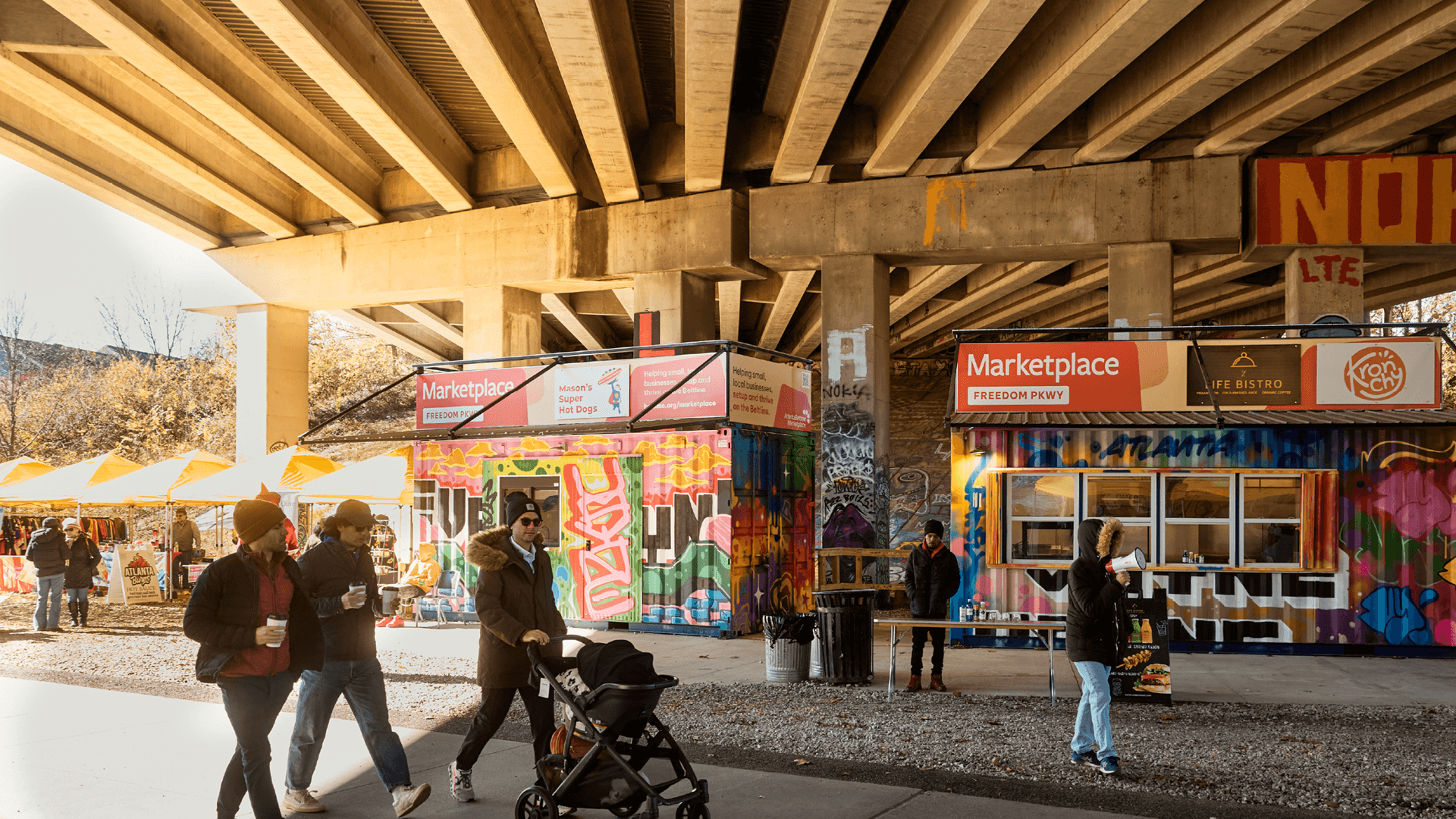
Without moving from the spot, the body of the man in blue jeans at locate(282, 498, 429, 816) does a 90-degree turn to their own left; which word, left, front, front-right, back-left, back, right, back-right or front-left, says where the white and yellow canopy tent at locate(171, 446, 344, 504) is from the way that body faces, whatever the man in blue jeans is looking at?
front-left

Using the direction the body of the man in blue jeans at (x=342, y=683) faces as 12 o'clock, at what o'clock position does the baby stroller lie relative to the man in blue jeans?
The baby stroller is roughly at 12 o'clock from the man in blue jeans.

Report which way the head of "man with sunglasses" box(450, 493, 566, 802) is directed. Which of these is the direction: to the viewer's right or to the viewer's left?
to the viewer's right

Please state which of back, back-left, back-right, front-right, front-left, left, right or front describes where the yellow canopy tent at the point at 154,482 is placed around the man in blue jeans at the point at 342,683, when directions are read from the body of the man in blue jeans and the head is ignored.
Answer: back-left

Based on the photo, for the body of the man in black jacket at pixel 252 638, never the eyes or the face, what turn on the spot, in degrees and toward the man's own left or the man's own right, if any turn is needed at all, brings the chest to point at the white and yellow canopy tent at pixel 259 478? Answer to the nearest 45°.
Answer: approximately 135° to the man's own left

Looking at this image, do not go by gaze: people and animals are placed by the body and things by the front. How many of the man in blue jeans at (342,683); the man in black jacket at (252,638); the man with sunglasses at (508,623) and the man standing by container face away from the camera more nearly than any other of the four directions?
0

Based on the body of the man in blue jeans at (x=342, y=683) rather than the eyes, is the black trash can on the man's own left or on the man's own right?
on the man's own left

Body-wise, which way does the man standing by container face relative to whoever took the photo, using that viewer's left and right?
facing the viewer

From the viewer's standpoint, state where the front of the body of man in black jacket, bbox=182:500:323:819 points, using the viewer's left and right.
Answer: facing the viewer and to the right of the viewer
